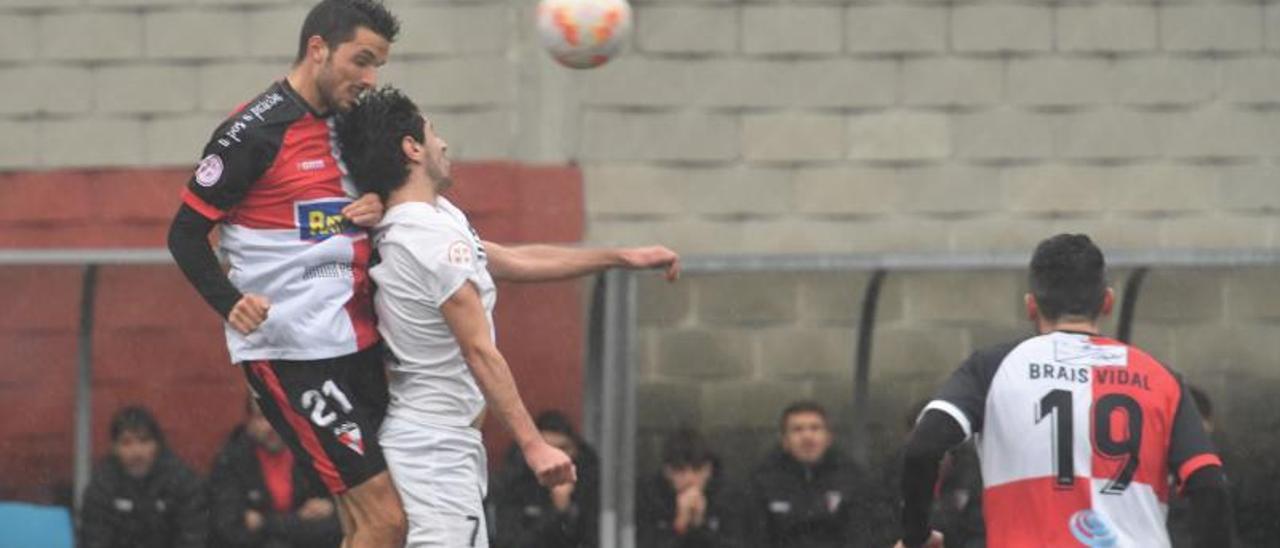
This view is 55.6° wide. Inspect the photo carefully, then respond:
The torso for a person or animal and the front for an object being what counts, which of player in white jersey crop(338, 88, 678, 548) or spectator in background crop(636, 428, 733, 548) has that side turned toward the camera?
the spectator in background

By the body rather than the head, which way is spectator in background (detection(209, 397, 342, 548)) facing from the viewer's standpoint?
toward the camera

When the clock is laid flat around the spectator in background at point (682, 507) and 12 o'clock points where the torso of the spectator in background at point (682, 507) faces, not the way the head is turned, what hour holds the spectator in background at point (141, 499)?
the spectator in background at point (141, 499) is roughly at 3 o'clock from the spectator in background at point (682, 507).

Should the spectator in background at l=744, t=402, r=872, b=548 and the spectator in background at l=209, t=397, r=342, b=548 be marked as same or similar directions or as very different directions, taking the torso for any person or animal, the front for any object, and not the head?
same or similar directions

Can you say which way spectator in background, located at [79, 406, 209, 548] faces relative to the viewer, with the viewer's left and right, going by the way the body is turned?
facing the viewer

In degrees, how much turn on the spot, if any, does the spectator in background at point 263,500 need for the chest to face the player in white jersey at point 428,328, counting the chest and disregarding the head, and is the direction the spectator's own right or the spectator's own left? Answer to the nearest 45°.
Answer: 0° — they already face them

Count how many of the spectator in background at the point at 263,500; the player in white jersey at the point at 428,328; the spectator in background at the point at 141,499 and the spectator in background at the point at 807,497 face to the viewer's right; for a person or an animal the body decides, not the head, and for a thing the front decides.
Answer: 1

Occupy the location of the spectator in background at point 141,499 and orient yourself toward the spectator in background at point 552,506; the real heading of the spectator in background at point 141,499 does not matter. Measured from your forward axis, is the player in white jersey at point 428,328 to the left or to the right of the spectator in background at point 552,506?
right

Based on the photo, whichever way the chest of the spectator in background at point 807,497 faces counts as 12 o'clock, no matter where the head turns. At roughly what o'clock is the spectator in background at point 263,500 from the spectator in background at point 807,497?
the spectator in background at point 263,500 is roughly at 3 o'clock from the spectator in background at point 807,497.

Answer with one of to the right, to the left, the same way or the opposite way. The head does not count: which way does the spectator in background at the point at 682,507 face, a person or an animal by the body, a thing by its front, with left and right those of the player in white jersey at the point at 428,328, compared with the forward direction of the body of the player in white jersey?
to the right

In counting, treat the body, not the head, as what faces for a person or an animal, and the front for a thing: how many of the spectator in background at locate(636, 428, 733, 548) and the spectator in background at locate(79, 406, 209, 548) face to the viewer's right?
0

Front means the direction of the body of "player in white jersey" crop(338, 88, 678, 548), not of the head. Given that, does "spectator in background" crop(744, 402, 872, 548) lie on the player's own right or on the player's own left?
on the player's own left

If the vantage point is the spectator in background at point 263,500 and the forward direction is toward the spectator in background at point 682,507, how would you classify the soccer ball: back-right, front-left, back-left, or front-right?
front-right

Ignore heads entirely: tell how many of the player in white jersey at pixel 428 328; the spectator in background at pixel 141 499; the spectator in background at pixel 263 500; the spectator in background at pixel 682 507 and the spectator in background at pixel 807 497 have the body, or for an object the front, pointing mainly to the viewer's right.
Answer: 1

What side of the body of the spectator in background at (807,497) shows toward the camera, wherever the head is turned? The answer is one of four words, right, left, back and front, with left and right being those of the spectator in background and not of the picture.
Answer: front
